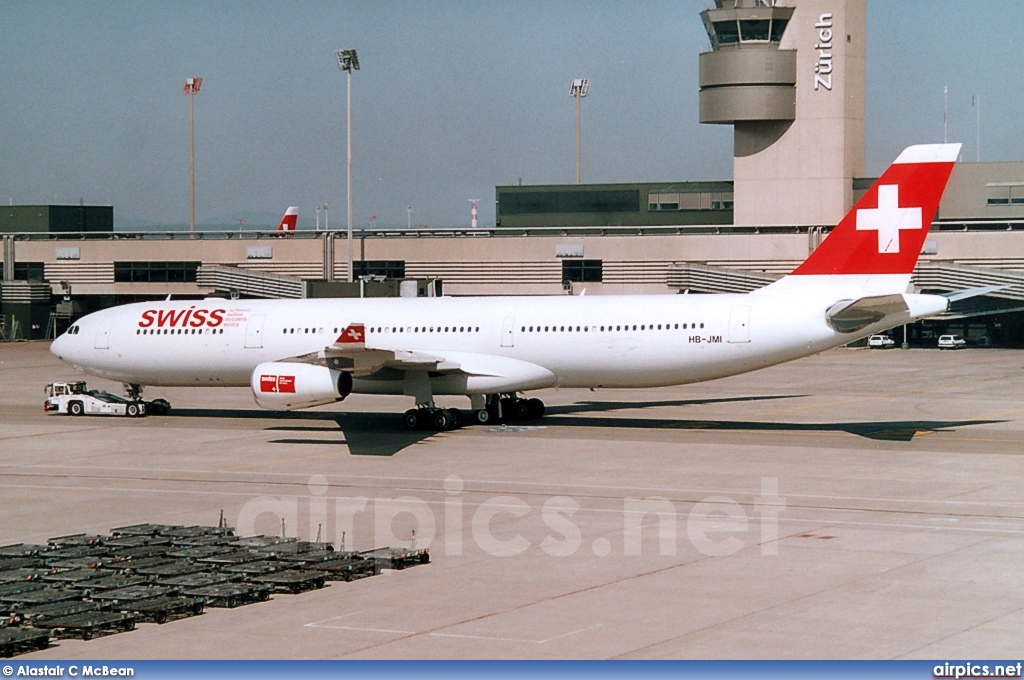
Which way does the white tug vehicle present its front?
to the viewer's left

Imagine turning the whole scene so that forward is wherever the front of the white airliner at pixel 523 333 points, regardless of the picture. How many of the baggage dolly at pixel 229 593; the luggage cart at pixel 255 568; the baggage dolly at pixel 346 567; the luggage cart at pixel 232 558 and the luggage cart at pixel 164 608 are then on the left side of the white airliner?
5

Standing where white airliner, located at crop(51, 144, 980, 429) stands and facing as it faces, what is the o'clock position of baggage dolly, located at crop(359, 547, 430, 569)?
The baggage dolly is roughly at 9 o'clock from the white airliner.

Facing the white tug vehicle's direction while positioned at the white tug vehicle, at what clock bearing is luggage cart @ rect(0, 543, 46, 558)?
The luggage cart is roughly at 9 o'clock from the white tug vehicle.

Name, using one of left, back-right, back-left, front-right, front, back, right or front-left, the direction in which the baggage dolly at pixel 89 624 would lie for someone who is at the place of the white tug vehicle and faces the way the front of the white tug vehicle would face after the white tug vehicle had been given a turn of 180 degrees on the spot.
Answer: right

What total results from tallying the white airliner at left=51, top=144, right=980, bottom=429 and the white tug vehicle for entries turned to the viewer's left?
2

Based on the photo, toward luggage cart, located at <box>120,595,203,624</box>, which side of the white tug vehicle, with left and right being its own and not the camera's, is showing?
left

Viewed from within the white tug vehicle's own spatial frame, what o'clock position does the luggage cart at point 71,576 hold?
The luggage cart is roughly at 9 o'clock from the white tug vehicle.

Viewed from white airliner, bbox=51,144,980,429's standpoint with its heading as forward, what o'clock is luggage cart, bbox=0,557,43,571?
The luggage cart is roughly at 10 o'clock from the white airliner.

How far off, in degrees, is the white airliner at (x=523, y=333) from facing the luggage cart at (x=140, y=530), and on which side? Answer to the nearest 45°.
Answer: approximately 45° to its left

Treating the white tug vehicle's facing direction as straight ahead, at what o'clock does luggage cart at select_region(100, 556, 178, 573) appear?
The luggage cart is roughly at 9 o'clock from the white tug vehicle.

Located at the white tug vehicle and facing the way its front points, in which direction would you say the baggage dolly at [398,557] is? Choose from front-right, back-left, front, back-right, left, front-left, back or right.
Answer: left

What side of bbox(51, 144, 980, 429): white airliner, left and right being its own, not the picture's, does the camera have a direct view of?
left

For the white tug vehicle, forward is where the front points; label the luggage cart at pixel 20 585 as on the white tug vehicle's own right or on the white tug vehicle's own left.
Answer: on the white tug vehicle's own left

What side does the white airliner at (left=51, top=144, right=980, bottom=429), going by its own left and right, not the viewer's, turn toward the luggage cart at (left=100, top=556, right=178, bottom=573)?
left
